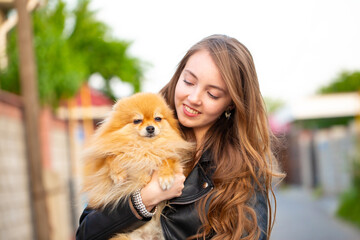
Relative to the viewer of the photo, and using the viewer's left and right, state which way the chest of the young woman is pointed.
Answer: facing the viewer and to the left of the viewer

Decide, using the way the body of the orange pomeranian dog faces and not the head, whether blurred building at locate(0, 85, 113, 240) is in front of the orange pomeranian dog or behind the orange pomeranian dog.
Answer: behind

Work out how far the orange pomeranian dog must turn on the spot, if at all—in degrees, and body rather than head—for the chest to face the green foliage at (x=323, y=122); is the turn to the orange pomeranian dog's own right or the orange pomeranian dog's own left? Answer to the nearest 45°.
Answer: approximately 135° to the orange pomeranian dog's own left

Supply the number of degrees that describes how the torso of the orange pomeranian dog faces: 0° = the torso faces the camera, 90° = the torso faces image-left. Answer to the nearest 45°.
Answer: approximately 0°

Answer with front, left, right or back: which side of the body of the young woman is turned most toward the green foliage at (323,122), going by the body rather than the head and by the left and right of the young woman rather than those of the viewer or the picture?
back

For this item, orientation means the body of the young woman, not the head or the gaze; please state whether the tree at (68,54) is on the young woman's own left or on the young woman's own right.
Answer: on the young woman's own right

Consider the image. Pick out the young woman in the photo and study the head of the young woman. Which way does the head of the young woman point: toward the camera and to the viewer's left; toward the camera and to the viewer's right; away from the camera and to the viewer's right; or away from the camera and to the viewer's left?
toward the camera and to the viewer's left
